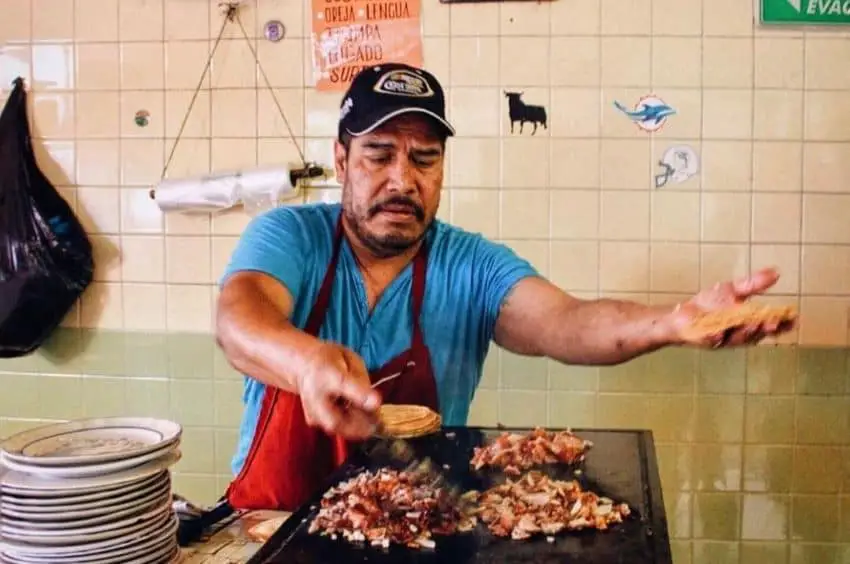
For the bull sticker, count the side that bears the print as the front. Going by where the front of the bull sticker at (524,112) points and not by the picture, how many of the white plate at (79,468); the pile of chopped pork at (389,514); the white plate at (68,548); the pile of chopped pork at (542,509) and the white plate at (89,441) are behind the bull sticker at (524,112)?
0

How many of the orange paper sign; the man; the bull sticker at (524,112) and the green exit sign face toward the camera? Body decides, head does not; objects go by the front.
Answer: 4

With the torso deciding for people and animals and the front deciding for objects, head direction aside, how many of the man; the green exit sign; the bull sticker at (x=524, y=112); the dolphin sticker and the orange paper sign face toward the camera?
5

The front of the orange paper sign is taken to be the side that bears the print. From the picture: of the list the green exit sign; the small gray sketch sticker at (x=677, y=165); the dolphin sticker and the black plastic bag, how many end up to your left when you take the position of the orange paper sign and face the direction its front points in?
3

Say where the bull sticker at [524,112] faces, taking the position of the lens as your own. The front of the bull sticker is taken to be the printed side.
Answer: facing the viewer

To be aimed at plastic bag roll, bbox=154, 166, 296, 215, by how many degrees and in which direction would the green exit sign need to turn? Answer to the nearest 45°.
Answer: approximately 90° to its right

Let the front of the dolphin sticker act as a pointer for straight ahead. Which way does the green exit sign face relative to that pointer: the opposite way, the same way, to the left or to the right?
the same way

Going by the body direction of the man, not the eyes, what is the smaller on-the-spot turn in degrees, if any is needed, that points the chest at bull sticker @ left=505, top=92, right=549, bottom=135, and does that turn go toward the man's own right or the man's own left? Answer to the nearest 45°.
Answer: approximately 180°

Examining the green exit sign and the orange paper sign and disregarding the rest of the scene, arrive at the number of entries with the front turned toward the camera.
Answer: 2
